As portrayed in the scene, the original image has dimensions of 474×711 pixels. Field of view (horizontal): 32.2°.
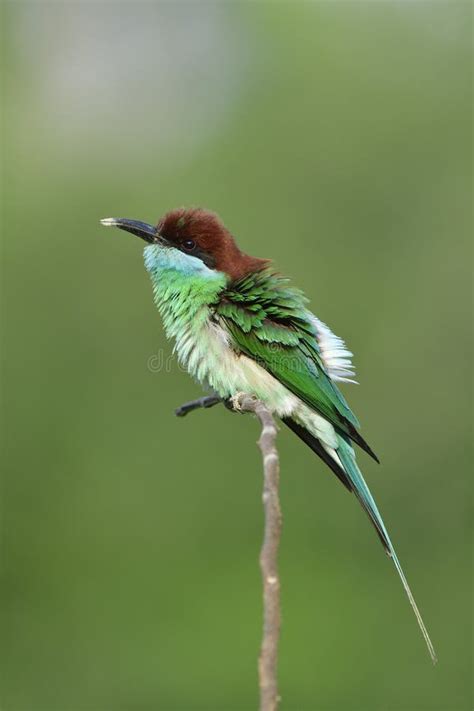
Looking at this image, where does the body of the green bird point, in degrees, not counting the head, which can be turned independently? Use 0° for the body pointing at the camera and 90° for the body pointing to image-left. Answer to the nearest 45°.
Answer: approximately 90°
